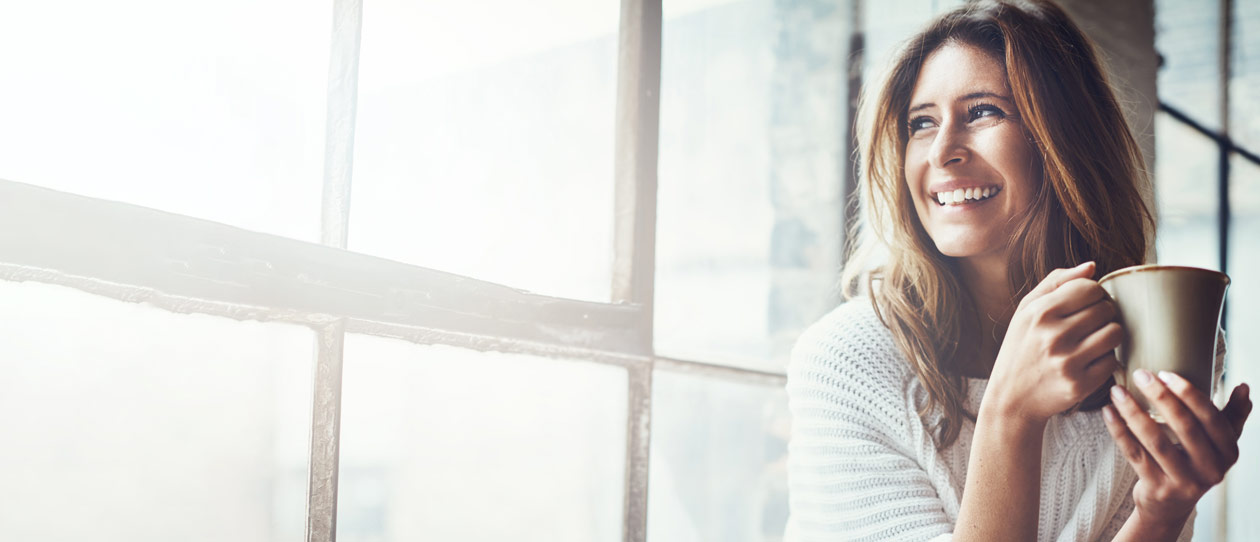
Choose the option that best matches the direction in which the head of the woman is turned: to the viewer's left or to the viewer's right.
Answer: to the viewer's left

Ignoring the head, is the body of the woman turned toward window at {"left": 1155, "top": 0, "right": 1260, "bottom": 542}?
no
